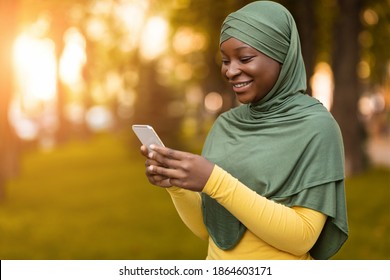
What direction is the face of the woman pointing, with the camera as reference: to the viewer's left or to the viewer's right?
to the viewer's left

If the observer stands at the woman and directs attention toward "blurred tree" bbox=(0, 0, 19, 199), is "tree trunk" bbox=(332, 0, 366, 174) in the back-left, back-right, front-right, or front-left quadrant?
front-right

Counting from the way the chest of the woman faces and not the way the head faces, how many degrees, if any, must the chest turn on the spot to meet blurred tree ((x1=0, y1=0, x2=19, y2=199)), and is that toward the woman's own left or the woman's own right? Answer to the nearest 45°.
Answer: approximately 90° to the woman's own right

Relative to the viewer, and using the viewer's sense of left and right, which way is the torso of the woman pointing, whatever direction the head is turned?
facing the viewer and to the left of the viewer

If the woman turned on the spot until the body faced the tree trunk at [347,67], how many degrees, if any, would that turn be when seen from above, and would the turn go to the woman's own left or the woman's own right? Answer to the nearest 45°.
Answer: approximately 135° to the woman's own right

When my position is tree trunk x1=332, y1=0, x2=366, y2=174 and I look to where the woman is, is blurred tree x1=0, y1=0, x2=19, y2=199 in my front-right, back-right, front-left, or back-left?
front-right
